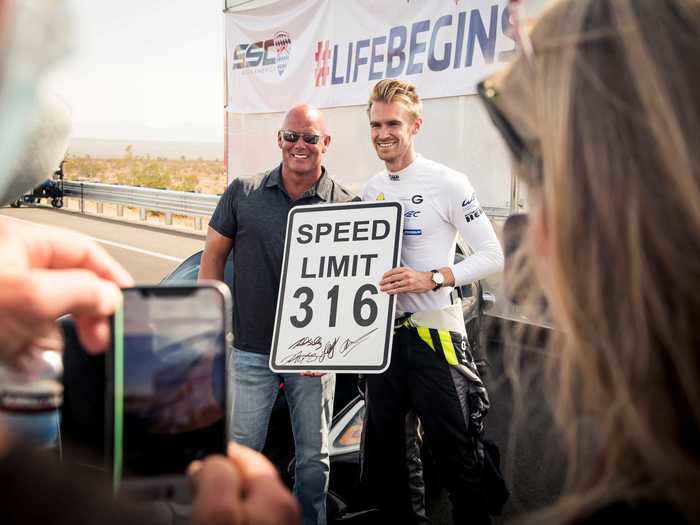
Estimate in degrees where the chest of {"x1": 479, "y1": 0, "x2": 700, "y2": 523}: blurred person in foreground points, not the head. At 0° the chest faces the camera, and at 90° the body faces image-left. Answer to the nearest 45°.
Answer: approximately 135°

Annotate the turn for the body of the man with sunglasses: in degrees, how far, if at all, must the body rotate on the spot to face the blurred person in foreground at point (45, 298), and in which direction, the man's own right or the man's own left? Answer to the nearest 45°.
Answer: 0° — they already face them

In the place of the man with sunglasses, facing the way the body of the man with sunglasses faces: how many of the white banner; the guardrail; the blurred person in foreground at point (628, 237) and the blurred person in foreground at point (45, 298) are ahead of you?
2

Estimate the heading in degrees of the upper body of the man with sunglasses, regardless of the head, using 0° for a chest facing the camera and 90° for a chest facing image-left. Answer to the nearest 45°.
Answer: approximately 0°

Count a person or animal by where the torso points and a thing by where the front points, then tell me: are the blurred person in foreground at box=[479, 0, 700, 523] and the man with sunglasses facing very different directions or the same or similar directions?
very different directions

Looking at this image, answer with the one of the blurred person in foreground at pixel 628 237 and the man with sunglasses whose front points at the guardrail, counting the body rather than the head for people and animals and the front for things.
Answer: the blurred person in foreground

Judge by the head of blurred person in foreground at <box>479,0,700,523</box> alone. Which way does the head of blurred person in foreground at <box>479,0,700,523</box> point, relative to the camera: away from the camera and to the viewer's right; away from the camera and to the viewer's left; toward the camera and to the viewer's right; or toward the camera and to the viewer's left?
away from the camera and to the viewer's left

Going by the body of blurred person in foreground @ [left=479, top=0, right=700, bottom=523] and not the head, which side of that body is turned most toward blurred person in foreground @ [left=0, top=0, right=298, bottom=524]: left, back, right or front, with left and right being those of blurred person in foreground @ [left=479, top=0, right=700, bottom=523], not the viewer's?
left

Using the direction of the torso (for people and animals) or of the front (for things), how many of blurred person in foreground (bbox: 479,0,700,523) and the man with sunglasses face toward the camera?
1
